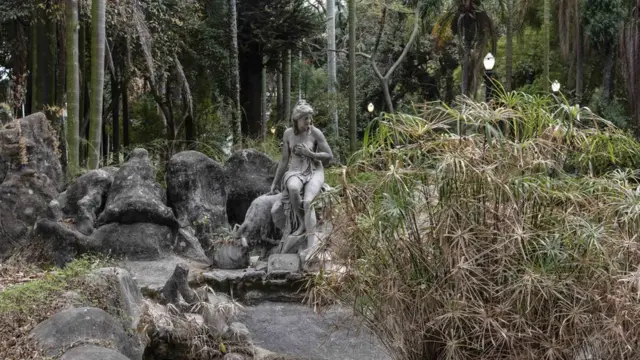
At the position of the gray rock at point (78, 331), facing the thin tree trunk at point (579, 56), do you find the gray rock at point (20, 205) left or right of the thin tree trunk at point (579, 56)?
left

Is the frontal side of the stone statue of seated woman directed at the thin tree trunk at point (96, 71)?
no

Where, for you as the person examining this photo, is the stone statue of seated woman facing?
facing the viewer

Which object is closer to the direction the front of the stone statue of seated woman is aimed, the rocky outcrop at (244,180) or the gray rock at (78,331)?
the gray rock

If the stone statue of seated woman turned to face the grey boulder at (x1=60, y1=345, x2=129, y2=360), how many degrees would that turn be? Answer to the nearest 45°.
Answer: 0° — it already faces it

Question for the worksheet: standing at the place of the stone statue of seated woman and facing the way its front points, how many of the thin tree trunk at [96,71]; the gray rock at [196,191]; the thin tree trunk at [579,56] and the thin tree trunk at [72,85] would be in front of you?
0

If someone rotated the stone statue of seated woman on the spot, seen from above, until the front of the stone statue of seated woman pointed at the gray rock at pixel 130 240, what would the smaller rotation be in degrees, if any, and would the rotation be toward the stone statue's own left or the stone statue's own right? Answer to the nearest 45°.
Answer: approximately 90° to the stone statue's own right

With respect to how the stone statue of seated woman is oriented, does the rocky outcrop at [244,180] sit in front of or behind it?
behind

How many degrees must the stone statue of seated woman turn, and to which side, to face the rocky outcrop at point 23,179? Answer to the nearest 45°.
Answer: approximately 90° to its right

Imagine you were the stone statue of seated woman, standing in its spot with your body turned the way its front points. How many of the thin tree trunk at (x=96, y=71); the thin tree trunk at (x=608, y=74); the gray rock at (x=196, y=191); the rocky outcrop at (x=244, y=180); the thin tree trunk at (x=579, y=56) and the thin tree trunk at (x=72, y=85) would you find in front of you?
0

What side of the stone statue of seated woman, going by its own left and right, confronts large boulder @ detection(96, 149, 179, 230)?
right

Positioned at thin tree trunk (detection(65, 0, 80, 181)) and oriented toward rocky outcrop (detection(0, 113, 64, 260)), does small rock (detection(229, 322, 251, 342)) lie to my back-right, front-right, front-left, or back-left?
front-left

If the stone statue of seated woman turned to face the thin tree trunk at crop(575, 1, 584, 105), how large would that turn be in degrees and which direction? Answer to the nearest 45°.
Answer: approximately 135° to its left

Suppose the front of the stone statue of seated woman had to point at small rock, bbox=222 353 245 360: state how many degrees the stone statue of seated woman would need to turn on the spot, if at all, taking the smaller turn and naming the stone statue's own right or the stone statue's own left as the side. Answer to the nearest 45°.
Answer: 0° — it already faces it

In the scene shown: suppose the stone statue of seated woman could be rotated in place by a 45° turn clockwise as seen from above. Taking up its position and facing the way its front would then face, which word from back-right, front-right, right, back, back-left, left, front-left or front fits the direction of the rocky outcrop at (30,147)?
front-right

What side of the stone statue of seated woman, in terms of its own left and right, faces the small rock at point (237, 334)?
front

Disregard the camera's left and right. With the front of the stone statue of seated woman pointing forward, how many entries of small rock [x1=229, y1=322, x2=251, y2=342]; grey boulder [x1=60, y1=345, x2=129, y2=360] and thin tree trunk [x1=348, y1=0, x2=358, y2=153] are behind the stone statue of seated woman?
1

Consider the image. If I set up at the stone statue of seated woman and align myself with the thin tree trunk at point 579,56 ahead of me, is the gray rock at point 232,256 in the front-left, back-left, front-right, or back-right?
back-left
